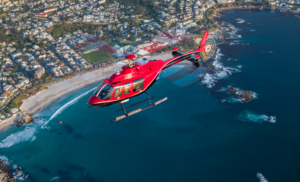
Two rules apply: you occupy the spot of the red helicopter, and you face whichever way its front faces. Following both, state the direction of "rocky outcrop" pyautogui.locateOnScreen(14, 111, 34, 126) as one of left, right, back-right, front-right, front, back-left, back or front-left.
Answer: right

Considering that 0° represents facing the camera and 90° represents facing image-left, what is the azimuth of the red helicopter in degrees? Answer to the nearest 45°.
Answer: approximately 45°
